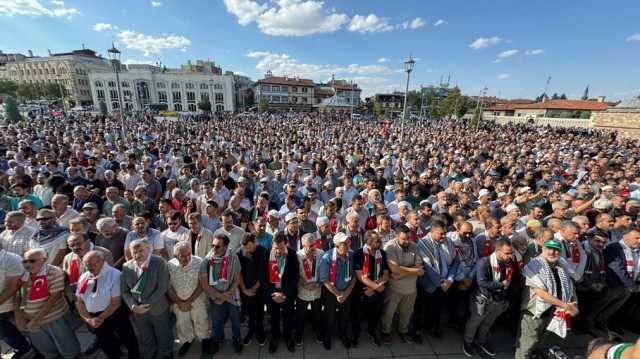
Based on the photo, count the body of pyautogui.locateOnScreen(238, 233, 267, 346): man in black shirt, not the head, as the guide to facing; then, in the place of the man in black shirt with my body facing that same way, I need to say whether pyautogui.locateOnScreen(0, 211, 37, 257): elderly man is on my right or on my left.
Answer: on my right

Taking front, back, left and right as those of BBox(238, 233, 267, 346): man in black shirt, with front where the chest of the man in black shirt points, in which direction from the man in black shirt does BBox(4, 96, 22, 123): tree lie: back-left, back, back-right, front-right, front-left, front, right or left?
back-right

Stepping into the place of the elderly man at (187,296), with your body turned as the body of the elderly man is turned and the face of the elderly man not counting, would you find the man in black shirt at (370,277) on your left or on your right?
on your left

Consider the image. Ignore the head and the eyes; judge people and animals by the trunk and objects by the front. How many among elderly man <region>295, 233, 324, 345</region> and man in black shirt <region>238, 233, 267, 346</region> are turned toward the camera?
2

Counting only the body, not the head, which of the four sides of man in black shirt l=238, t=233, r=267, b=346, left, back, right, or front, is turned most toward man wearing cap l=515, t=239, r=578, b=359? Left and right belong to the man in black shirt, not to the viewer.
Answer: left

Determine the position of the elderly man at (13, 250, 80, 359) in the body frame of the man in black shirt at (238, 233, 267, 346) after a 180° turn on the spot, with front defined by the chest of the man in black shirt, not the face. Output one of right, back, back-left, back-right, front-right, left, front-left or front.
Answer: left

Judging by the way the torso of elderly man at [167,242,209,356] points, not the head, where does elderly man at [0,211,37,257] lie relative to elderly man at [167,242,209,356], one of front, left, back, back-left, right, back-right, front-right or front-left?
back-right
